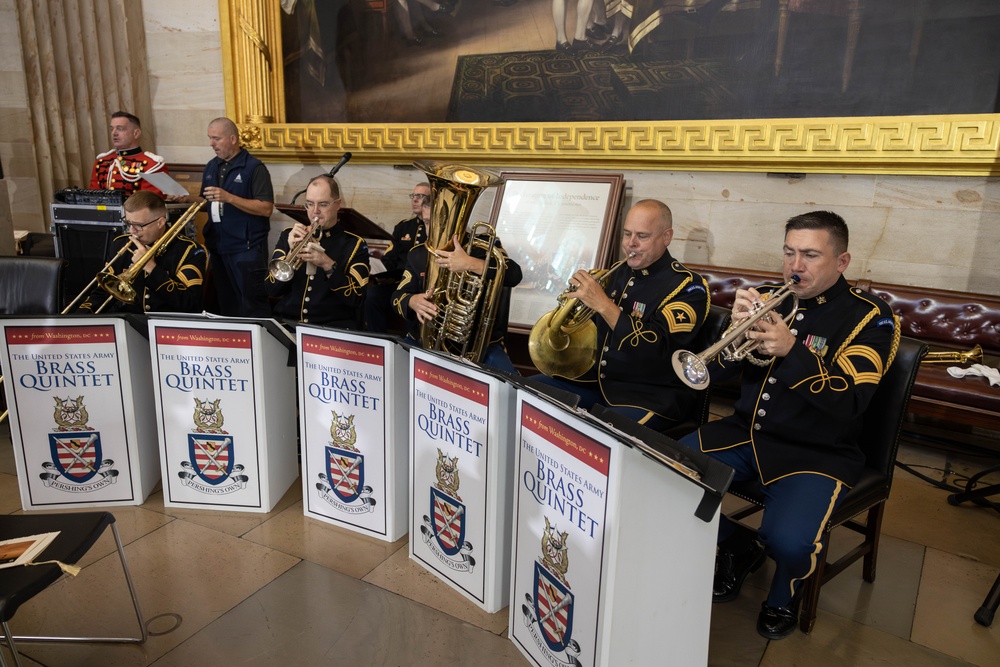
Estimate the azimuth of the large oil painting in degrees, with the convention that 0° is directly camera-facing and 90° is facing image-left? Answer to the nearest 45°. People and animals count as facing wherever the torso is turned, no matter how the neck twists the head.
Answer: approximately 0°

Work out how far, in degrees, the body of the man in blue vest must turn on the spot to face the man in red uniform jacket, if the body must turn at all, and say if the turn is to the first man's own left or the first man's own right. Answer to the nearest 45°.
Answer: approximately 90° to the first man's own right

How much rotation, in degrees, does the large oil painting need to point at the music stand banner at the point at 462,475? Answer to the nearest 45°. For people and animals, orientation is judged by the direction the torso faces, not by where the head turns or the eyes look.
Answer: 0° — it already faces it

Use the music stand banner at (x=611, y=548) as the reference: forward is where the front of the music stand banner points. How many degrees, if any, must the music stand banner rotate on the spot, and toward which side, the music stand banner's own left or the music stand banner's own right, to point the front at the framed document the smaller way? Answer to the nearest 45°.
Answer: approximately 135° to the music stand banner's own right

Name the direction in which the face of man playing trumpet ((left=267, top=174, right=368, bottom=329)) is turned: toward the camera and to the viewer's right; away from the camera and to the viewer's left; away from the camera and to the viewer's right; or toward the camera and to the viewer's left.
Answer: toward the camera and to the viewer's left

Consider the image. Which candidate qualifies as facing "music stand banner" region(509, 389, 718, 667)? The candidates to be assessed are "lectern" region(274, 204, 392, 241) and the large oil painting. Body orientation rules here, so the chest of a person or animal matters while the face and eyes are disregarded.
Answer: the large oil painting

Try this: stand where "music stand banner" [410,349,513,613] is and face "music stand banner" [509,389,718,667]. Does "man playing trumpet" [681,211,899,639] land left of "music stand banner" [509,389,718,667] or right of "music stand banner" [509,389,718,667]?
left
